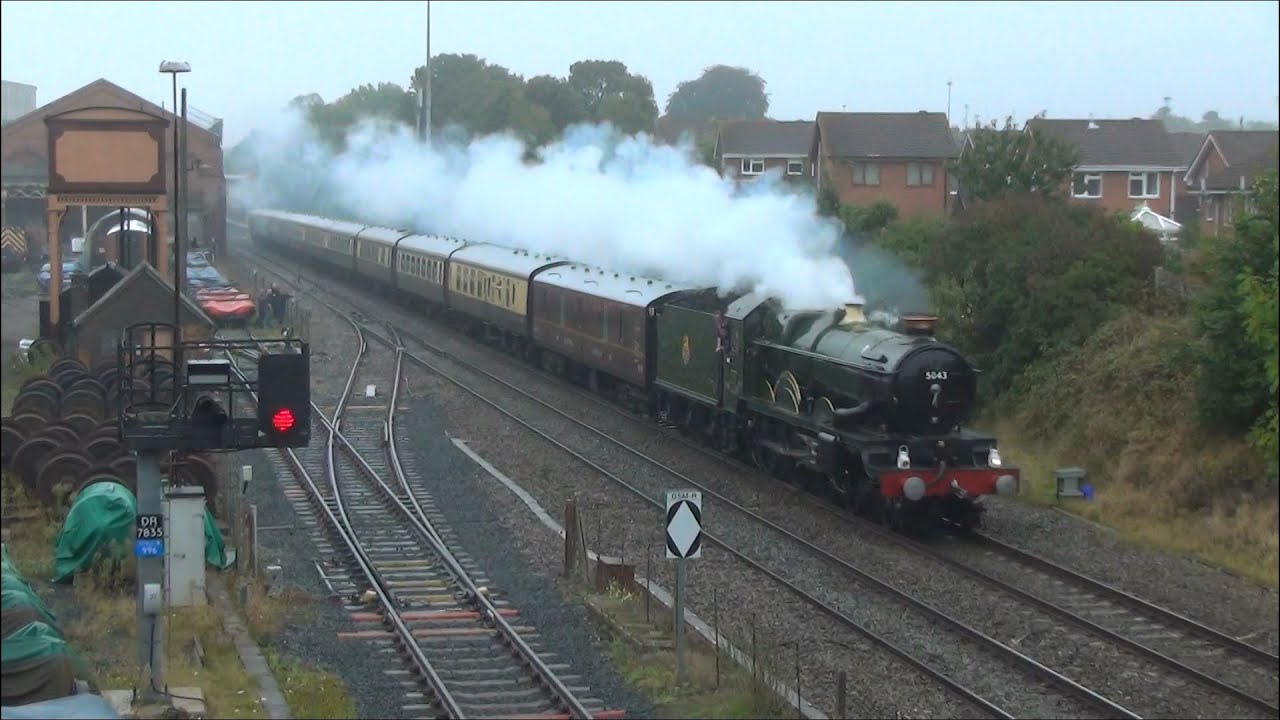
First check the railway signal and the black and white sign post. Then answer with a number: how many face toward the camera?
2

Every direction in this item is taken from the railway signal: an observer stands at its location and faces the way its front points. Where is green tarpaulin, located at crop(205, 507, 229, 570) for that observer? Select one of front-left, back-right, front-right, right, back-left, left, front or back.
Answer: back

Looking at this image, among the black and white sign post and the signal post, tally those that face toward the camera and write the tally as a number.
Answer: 2

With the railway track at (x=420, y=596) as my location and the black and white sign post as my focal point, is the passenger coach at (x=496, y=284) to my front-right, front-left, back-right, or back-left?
back-left

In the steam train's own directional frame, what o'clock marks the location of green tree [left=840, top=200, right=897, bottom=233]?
The green tree is roughly at 8 o'clock from the steam train.

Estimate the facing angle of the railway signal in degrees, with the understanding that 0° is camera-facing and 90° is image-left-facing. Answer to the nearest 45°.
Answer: approximately 0°

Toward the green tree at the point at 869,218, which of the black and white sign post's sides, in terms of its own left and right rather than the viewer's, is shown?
back

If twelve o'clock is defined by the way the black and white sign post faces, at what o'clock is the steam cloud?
The steam cloud is roughly at 6 o'clock from the black and white sign post.

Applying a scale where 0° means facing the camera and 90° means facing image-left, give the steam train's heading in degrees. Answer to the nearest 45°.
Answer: approximately 315°

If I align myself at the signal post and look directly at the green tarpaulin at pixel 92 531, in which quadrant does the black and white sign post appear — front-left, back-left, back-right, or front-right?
back-right

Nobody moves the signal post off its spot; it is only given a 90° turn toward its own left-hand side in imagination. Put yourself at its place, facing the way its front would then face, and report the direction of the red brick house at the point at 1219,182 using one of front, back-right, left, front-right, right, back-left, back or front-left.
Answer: front-left
